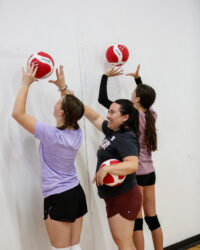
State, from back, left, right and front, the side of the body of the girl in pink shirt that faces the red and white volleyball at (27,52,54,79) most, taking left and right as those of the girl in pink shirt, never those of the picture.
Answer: left

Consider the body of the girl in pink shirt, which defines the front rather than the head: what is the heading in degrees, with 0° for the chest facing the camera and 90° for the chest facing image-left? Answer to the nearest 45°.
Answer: approximately 135°

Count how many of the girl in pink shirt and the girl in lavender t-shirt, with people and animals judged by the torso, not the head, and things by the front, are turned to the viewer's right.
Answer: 0

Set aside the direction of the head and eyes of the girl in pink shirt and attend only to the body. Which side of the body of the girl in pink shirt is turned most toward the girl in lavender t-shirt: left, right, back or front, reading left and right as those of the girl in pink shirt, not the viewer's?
left

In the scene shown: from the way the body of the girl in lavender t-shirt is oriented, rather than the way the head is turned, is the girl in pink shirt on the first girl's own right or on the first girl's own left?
on the first girl's own right

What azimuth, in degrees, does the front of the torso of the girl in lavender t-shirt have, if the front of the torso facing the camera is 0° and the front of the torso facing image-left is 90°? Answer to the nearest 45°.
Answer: approximately 135°

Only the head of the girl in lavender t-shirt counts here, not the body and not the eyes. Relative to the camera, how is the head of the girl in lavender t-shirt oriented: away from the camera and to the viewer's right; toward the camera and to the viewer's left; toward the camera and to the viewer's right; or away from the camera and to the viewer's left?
away from the camera and to the viewer's left

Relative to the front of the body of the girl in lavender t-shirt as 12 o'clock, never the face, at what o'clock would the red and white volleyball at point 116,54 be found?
The red and white volleyball is roughly at 3 o'clock from the girl in lavender t-shirt.

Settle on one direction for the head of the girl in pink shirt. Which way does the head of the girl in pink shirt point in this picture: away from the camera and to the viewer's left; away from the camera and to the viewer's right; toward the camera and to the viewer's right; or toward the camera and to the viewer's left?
away from the camera and to the viewer's left
